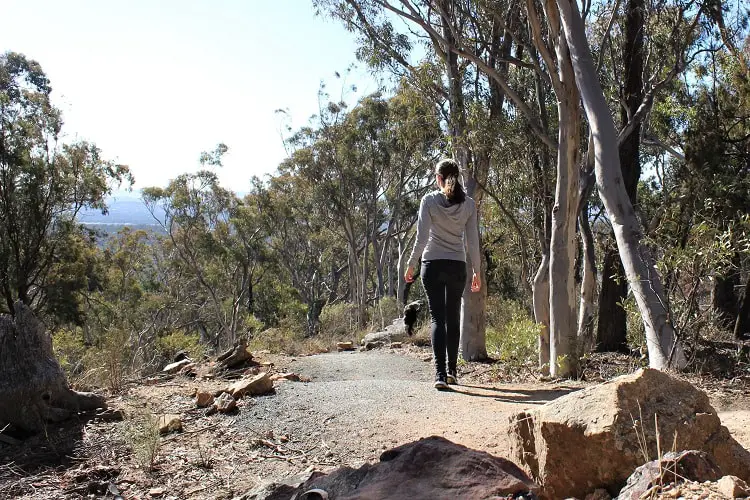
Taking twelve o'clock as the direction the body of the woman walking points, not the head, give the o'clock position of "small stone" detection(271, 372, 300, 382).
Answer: The small stone is roughly at 10 o'clock from the woman walking.

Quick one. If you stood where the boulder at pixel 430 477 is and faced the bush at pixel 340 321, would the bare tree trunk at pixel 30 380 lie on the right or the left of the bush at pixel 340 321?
left

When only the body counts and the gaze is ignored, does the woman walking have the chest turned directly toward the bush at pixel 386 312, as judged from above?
yes

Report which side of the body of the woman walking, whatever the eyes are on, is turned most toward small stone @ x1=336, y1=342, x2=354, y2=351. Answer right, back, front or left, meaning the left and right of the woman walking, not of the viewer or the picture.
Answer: front

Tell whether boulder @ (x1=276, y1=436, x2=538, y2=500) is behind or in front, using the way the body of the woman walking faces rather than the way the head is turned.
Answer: behind

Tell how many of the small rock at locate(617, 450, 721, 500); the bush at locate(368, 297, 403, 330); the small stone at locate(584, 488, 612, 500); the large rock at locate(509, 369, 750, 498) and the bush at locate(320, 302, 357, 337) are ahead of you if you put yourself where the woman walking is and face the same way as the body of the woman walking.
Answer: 2

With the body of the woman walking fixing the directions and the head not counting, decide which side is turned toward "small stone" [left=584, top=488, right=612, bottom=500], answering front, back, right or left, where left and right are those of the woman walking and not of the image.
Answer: back

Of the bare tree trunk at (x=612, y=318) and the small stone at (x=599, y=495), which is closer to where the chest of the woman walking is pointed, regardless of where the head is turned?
the bare tree trunk

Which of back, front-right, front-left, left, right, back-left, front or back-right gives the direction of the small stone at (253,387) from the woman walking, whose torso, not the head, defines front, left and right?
left

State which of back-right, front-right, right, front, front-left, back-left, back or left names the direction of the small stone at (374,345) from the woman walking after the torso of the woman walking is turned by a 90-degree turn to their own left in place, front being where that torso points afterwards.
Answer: right

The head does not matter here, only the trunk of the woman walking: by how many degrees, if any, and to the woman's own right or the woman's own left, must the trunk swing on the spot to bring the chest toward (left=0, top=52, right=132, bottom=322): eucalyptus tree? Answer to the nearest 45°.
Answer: approximately 45° to the woman's own left

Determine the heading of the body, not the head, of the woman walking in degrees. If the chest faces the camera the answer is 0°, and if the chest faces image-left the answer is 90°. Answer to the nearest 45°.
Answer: approximately 180°

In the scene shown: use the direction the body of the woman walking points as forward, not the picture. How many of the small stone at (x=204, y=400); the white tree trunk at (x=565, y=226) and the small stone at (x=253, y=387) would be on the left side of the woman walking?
2

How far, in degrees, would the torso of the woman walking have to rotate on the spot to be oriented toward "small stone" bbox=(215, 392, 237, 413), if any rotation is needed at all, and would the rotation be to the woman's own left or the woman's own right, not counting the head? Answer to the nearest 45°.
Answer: approximately 90° to the woman's own left

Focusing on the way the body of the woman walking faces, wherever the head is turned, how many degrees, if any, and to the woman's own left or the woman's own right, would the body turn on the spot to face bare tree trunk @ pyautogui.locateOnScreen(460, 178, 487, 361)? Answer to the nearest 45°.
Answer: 0° — they already face it

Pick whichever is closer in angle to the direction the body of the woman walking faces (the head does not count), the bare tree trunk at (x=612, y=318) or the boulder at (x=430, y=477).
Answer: the bare tree trunk

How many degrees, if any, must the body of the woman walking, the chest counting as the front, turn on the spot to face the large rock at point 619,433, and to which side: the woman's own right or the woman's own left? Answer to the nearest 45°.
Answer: approximately 180°

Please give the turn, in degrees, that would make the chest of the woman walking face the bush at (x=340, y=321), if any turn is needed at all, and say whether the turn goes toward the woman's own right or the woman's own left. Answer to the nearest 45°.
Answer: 0° — they already face it

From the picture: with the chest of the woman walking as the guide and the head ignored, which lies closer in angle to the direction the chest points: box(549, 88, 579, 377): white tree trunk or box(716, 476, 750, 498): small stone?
the white tree trunk
